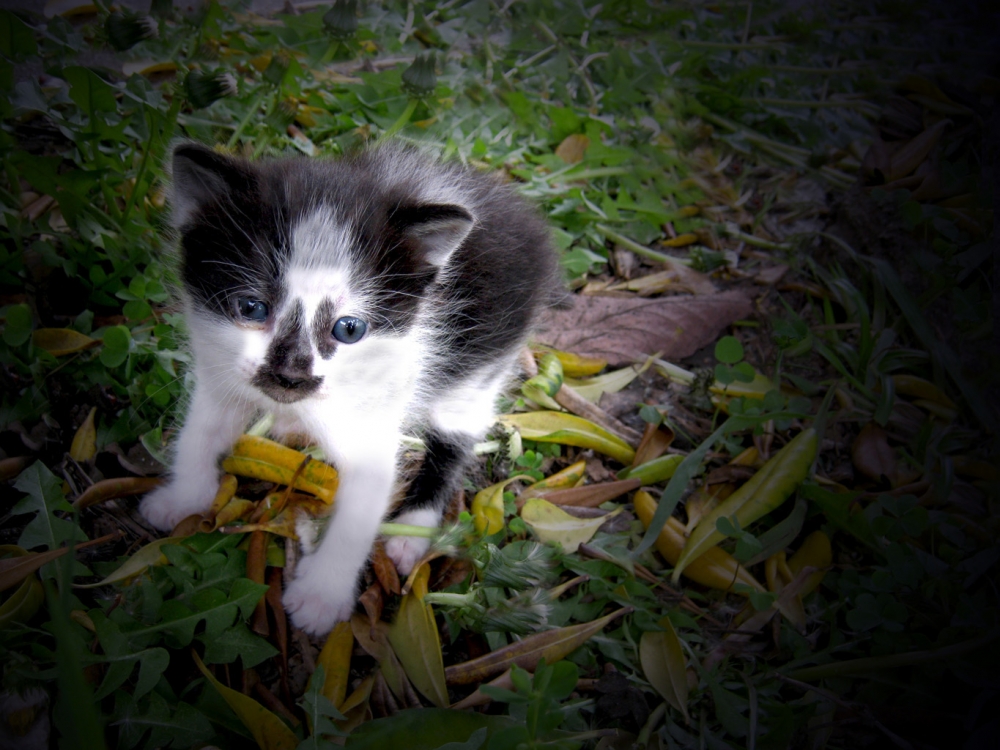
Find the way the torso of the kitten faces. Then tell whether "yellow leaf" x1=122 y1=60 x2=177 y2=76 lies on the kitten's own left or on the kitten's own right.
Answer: on the kitten's own right

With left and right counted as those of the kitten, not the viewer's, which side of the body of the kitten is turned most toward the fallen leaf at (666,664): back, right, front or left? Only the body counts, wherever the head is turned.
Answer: left

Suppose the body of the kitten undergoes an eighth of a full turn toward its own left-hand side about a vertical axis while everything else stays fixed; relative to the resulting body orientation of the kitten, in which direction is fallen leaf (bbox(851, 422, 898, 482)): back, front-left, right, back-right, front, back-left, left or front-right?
left

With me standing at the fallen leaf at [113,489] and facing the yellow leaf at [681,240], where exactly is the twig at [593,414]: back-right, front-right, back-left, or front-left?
front-right

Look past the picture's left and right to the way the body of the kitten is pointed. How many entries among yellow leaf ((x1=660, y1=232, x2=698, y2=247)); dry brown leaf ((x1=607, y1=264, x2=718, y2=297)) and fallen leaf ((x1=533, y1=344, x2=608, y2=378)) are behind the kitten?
3

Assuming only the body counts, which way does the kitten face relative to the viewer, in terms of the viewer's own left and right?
facing the viewer and to the left of the viewer
